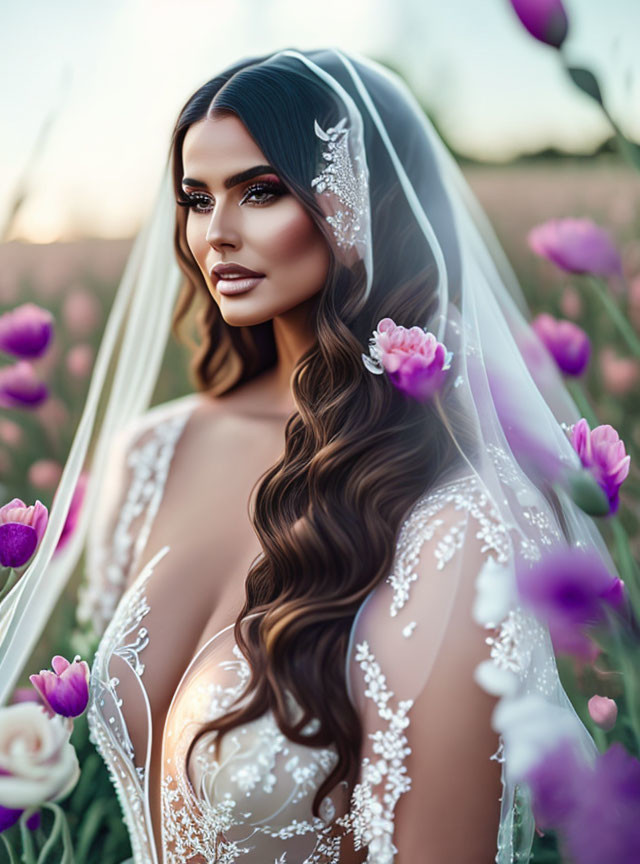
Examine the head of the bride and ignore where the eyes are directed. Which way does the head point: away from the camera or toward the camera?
toward the camera

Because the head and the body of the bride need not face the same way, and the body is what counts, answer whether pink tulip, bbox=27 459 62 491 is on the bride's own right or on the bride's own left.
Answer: on the bride's own right

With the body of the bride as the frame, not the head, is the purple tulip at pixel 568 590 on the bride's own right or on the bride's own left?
on the bride's own left

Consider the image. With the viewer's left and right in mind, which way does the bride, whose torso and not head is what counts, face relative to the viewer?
facing the viewer and to the left of the viewer

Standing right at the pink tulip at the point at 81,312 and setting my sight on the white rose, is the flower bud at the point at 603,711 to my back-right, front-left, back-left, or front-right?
front-left

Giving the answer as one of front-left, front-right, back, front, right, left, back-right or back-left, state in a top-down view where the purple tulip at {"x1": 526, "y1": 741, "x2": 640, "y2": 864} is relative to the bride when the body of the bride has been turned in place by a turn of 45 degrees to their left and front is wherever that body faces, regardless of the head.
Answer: front
